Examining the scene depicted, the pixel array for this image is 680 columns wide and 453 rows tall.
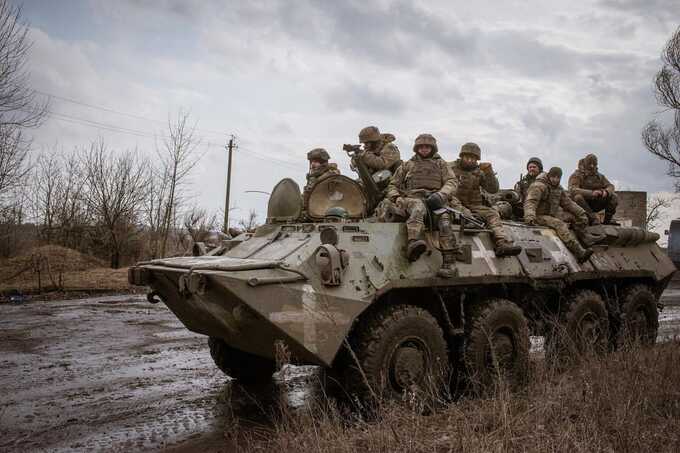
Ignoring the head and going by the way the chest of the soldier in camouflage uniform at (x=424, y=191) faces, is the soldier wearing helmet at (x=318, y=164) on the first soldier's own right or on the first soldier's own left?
on the first soldier's own right

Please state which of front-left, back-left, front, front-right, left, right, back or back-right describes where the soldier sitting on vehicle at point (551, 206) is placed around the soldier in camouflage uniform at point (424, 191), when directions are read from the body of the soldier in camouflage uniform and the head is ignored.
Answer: back-left

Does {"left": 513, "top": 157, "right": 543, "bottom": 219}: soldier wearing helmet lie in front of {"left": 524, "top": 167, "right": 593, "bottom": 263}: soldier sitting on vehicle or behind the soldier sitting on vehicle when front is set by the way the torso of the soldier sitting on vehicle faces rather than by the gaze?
behind

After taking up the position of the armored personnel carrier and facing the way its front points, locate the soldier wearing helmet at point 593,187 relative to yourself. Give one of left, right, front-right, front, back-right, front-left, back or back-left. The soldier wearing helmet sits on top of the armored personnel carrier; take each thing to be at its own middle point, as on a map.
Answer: back

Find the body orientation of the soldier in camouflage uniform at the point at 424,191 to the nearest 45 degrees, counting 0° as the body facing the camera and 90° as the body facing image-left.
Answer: approximately 0°

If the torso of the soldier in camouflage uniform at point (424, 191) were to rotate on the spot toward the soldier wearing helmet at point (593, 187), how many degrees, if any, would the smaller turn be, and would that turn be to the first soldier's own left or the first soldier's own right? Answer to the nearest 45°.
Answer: approximately 135° to the first soldier's own left

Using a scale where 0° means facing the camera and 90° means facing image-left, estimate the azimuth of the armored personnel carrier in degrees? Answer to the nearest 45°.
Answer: approximately 45°
